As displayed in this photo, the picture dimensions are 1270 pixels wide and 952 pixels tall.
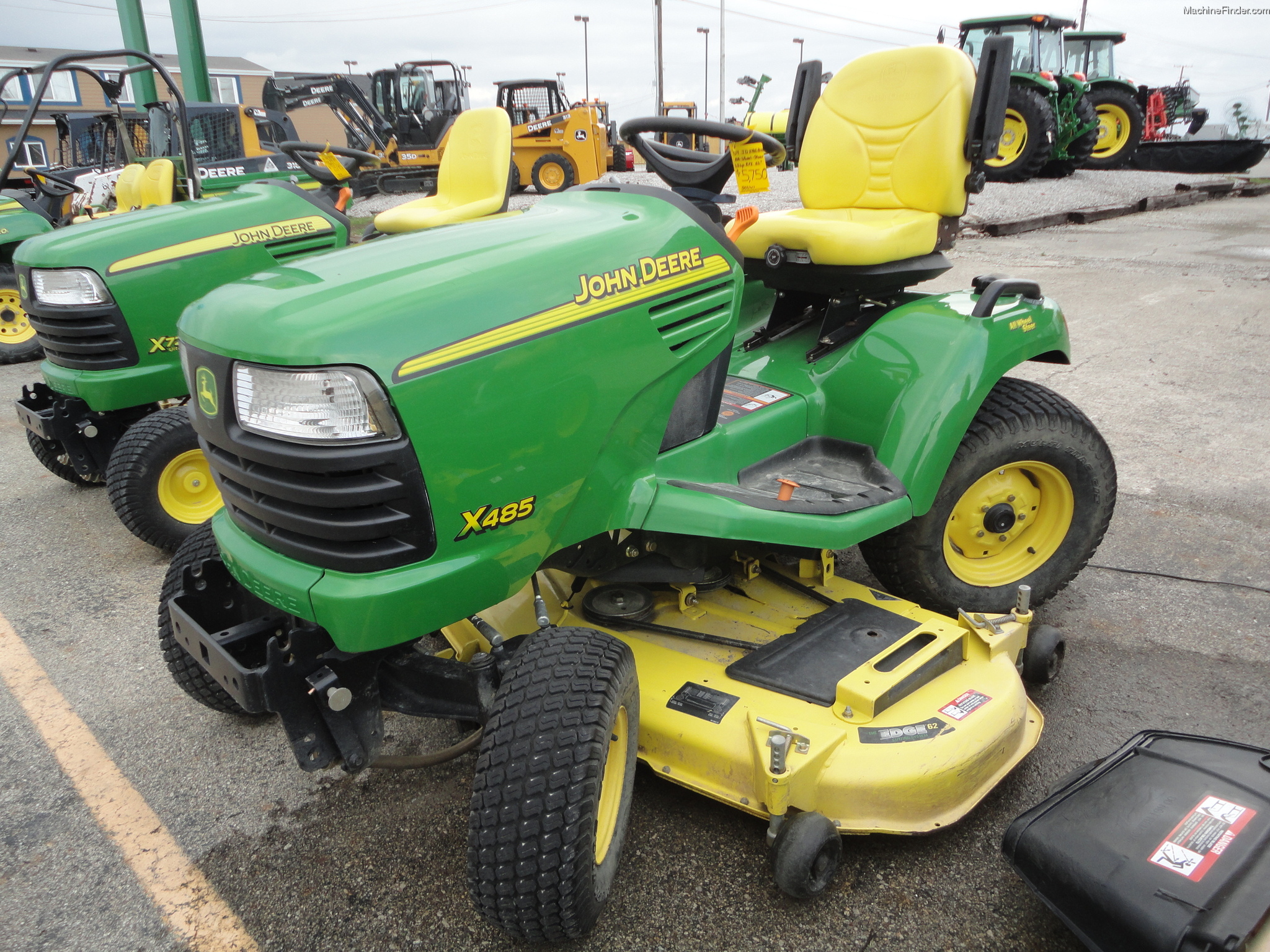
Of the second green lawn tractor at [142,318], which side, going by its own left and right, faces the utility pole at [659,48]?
back

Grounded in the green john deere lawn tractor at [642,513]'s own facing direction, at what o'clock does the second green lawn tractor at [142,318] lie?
The second green lawn tractor is roughly at 3 o'clock from the green john deere lawn tractor.

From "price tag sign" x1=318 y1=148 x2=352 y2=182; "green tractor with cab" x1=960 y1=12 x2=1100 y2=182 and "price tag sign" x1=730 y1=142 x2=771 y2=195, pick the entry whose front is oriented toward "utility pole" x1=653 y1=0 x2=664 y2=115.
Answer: the green tractor with cab

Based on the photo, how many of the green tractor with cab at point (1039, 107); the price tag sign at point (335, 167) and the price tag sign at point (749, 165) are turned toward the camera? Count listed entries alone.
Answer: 2

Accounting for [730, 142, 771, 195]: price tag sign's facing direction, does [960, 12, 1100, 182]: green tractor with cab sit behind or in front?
behind

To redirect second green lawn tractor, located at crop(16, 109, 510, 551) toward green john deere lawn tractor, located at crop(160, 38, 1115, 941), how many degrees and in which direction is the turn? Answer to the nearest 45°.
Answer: approximately 90° to its left

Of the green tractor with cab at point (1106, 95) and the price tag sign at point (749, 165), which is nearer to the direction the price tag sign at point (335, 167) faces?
the price tag sign

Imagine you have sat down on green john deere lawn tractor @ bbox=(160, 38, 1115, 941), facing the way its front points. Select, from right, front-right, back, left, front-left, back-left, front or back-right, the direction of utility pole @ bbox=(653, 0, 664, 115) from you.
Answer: back-right

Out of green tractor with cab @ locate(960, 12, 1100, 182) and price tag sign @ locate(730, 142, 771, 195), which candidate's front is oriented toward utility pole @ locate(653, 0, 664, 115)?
the green tractor with cab

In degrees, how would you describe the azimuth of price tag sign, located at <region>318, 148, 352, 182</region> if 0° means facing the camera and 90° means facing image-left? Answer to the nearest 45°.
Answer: approximately 0°

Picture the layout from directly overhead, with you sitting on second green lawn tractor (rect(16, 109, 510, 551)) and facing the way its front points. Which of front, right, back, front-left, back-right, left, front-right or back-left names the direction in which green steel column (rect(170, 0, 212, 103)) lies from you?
back-right
